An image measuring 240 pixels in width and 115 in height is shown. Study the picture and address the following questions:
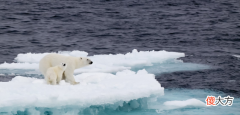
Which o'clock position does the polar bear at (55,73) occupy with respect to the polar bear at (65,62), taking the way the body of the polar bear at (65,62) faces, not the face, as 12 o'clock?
the polar bear at (55,73) is roughly at 4 o'clock from the polar bear at (65,62).

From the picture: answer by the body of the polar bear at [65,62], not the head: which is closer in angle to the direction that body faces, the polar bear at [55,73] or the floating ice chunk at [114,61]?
the floating ice chunk

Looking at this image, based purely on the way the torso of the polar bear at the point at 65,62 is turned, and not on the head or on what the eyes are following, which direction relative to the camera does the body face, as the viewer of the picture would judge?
to the viewer's right
